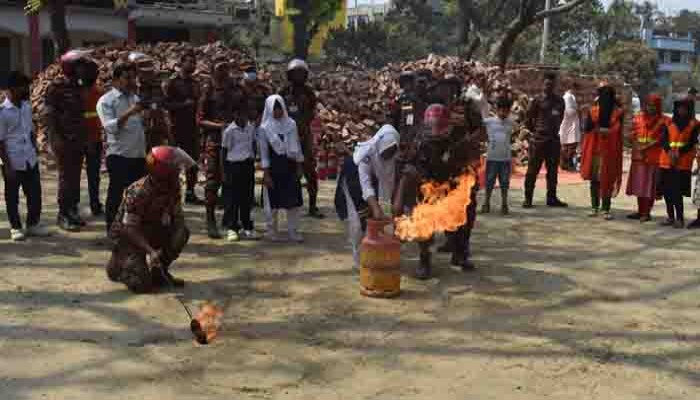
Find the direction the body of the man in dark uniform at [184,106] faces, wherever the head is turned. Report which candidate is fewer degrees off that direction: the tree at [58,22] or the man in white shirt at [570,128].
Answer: the man in white shirt

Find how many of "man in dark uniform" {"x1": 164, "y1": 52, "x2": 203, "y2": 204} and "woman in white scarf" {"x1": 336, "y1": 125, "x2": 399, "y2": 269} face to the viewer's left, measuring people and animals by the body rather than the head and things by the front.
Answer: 0

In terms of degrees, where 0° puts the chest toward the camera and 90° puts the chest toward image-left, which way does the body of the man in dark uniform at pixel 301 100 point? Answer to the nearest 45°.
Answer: approximately 0°

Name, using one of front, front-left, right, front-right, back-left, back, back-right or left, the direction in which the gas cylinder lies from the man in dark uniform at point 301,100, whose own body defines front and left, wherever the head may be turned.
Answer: front

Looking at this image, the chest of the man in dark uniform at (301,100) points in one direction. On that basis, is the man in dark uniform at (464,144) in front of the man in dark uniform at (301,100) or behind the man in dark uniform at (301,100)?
in front

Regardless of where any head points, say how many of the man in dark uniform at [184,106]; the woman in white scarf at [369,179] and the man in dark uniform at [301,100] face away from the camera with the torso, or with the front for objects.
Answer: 0

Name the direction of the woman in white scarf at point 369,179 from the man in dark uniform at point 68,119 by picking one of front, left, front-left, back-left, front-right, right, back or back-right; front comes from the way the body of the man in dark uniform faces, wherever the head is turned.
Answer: front

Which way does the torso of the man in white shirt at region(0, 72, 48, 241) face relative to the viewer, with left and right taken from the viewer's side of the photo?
facing the viewer and to the right of the viewer

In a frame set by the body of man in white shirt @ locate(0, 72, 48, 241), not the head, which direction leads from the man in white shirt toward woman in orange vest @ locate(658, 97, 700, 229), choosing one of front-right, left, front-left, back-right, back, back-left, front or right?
front-left

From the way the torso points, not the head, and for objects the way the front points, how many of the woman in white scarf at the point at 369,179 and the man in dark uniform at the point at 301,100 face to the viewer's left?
0

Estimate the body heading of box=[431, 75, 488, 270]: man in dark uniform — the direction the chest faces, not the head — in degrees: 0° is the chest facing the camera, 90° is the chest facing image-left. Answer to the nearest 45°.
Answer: approximately 45°

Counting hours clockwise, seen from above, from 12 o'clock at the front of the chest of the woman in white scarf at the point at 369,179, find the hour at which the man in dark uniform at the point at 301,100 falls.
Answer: The man in dark uniform is roughly at 7 o'clock from the woman in white scarf.
